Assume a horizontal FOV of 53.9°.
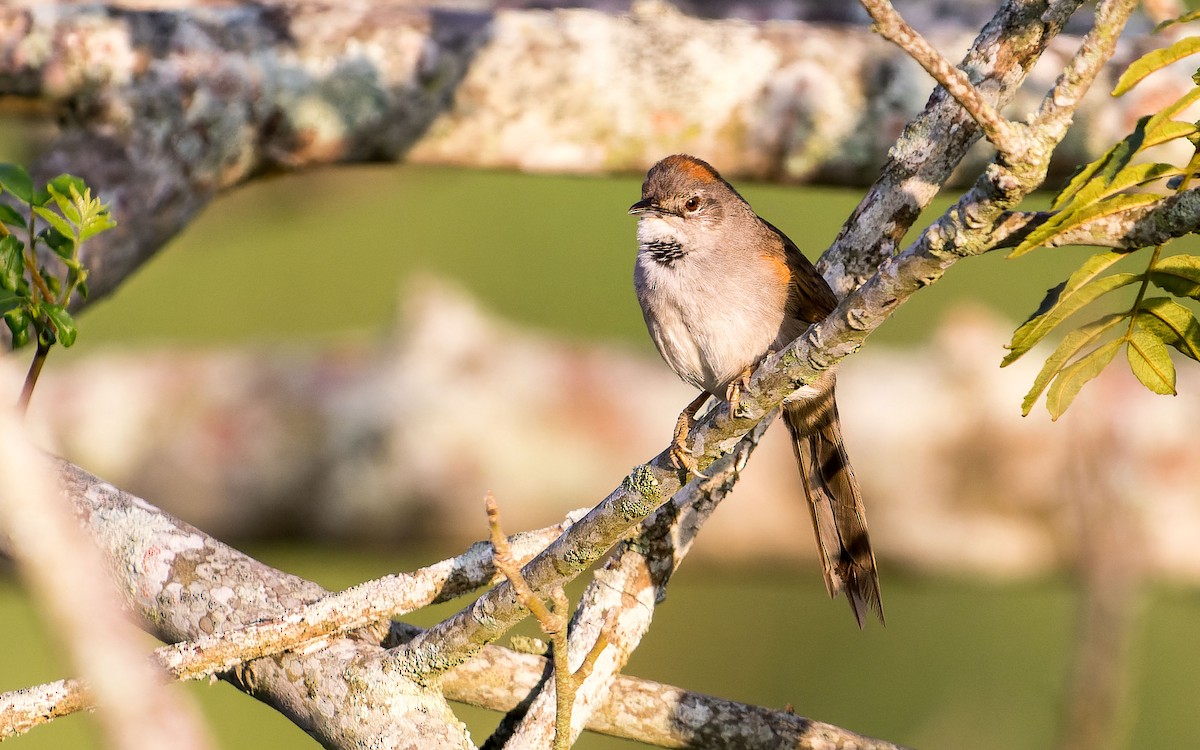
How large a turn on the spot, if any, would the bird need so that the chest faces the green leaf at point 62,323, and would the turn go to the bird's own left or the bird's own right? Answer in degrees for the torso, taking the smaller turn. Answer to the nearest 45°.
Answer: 0° — it already faces it

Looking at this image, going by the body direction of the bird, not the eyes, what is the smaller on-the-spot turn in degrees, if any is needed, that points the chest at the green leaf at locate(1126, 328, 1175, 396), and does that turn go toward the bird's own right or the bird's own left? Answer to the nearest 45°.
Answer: approximately 90° to the bird's own left

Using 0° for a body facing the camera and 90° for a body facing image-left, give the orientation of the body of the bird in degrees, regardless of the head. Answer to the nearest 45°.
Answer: approximately 45°

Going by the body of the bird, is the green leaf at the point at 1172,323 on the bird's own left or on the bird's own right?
on the bird's own left
